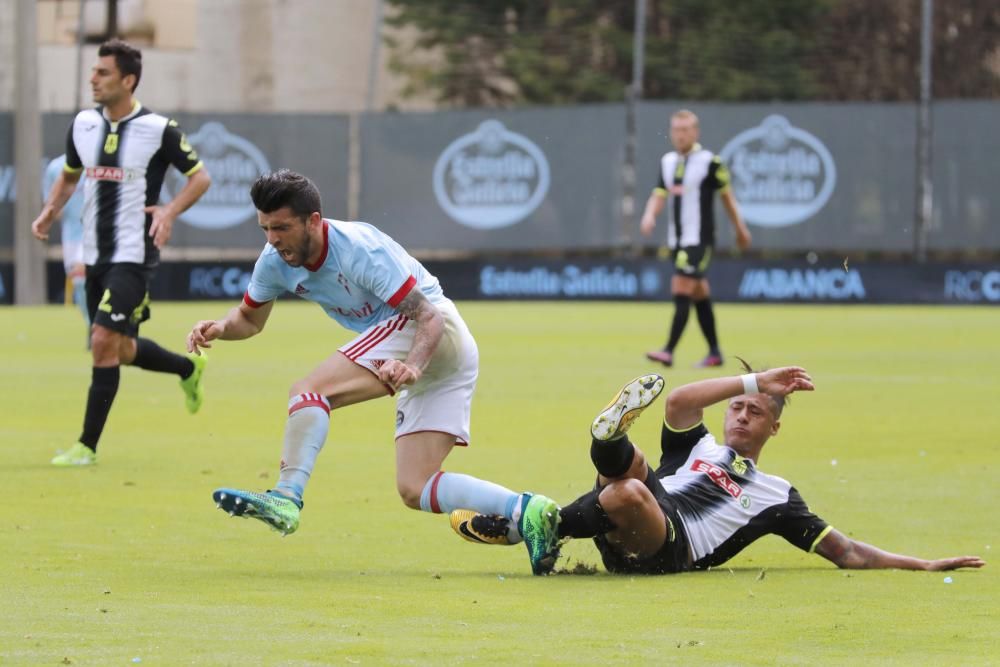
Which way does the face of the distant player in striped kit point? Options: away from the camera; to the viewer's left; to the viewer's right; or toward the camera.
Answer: toward the camera

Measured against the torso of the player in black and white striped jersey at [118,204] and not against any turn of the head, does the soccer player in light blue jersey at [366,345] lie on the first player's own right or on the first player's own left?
on the first player's own left

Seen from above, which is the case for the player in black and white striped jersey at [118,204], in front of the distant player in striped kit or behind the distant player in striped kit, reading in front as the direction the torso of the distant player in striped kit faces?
in front

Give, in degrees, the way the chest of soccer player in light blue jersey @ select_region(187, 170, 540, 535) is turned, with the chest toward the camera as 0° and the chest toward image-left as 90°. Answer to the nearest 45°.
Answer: approximately 45°

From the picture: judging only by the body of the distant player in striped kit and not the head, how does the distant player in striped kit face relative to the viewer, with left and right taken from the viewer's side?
facing the viewer and to the left of the viewer

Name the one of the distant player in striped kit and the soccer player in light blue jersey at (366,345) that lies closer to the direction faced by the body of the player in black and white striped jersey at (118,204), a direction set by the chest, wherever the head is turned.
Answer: the soccer player in light blue jersey

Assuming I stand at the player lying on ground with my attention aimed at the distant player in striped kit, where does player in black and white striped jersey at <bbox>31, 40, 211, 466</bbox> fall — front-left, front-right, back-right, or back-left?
front-left

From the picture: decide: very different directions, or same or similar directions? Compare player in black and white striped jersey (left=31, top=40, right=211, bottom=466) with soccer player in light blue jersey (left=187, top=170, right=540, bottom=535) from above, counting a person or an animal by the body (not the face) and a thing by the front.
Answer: same or similar directions

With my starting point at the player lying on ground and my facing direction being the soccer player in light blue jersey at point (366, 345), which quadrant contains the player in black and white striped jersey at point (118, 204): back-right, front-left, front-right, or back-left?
front-right

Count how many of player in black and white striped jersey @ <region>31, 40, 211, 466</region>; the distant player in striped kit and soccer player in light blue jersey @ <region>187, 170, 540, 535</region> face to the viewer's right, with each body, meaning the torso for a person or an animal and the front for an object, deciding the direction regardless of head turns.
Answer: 0

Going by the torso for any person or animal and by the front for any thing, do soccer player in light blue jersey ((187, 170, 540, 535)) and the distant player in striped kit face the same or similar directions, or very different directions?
same or similar directions

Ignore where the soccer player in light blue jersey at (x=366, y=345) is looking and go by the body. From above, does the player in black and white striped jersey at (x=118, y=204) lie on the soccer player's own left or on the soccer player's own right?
on the soccer player's own right
